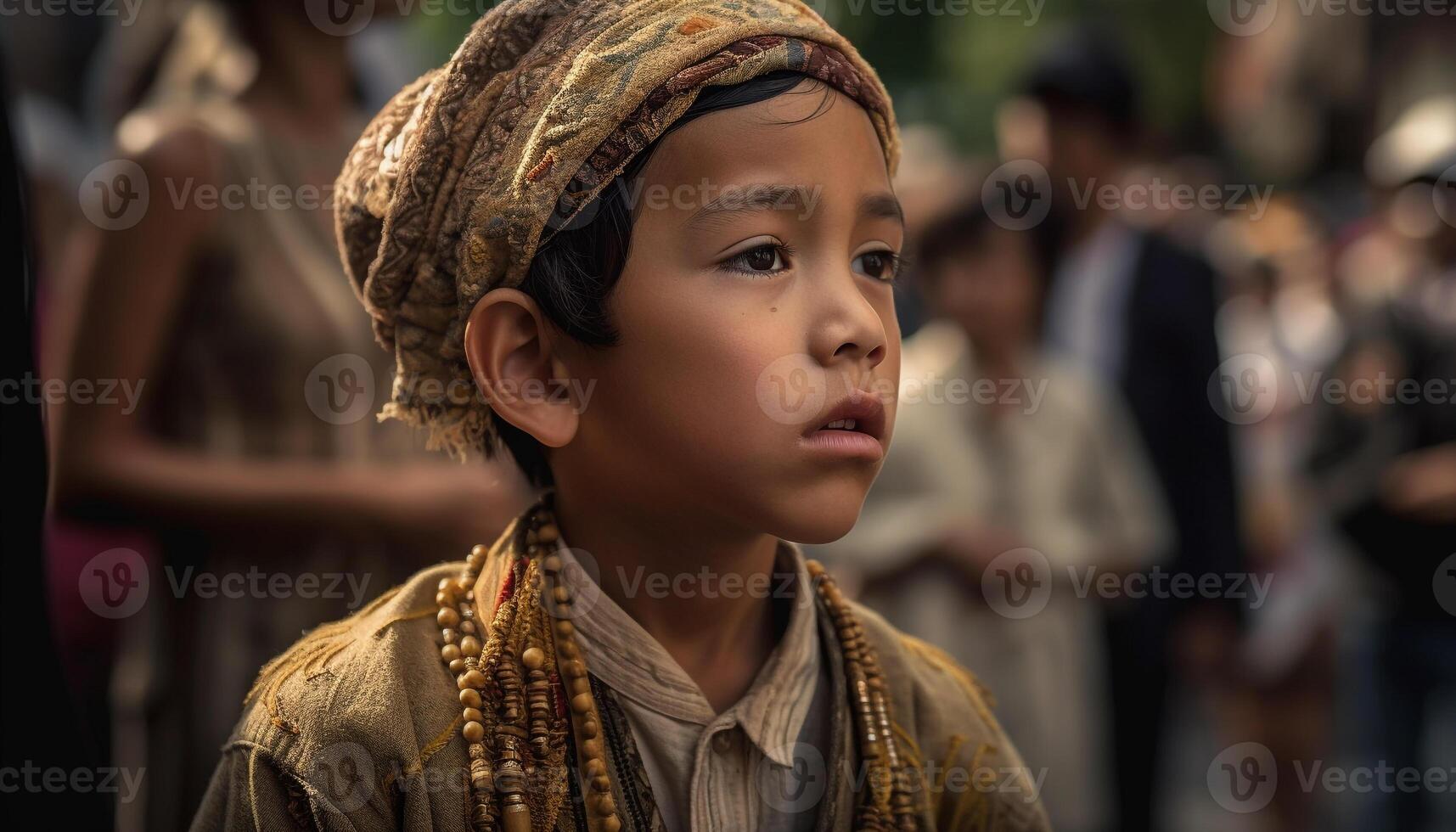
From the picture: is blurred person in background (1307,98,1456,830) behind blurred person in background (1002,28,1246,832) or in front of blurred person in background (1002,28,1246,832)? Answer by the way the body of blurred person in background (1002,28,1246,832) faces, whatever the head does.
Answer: behind

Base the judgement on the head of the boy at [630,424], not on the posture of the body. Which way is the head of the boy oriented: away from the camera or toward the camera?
toward the camera

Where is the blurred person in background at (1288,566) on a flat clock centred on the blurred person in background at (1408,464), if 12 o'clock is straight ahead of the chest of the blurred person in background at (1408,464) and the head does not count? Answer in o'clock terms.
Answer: the blurred person in background at (1288,566) is roughly at 4 o'clock from the blurred person in background at (1408,464).

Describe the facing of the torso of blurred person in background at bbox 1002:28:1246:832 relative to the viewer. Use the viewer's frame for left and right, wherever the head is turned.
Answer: facing the viewer and to the left of the viewer

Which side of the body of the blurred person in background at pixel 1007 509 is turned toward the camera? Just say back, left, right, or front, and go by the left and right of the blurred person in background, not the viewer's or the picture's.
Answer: front

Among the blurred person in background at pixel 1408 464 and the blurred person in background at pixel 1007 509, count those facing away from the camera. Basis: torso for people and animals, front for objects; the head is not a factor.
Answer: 0

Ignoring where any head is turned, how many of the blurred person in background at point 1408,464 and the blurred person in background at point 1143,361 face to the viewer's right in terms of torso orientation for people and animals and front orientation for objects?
0

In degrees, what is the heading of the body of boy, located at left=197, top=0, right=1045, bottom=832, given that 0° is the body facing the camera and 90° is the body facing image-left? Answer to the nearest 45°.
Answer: approximately 315°

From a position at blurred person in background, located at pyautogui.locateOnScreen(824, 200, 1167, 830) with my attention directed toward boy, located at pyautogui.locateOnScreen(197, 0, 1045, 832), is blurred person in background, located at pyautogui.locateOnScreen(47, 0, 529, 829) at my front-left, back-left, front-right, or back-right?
front-right

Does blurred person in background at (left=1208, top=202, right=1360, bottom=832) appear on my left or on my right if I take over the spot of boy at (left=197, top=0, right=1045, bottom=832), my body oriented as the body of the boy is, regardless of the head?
on my left

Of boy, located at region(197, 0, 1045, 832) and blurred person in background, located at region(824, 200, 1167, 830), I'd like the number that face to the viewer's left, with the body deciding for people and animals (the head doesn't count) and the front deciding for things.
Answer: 0
